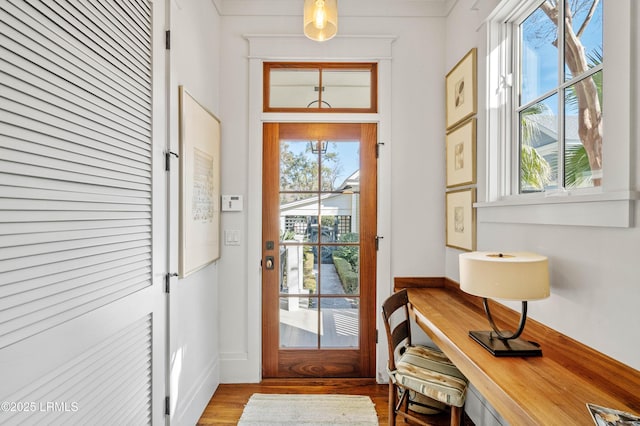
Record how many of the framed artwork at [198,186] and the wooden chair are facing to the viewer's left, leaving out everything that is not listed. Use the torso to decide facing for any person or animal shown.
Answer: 0

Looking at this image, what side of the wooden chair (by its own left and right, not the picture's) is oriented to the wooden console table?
front

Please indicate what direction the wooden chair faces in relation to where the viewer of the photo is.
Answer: facing the viewer and to the right of the viewer

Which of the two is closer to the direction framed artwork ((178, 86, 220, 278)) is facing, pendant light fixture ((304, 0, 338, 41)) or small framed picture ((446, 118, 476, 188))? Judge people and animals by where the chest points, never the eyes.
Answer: the small framed picture

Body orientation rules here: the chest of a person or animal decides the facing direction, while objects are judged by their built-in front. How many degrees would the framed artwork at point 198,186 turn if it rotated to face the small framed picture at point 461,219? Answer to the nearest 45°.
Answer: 0° — it already faces it

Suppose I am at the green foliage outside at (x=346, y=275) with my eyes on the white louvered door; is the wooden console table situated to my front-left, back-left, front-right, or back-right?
front-left

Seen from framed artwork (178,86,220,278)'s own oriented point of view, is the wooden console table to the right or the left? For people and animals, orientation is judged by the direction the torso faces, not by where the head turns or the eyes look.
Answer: on its right

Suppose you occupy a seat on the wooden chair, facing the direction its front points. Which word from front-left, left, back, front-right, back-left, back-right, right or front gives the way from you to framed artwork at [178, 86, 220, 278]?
back-right

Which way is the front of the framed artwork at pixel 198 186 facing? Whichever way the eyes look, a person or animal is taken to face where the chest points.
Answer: to the viewer's right

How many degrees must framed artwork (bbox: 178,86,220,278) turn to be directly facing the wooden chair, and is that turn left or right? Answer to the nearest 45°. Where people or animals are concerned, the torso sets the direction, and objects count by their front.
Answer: approximately 45° to its right
